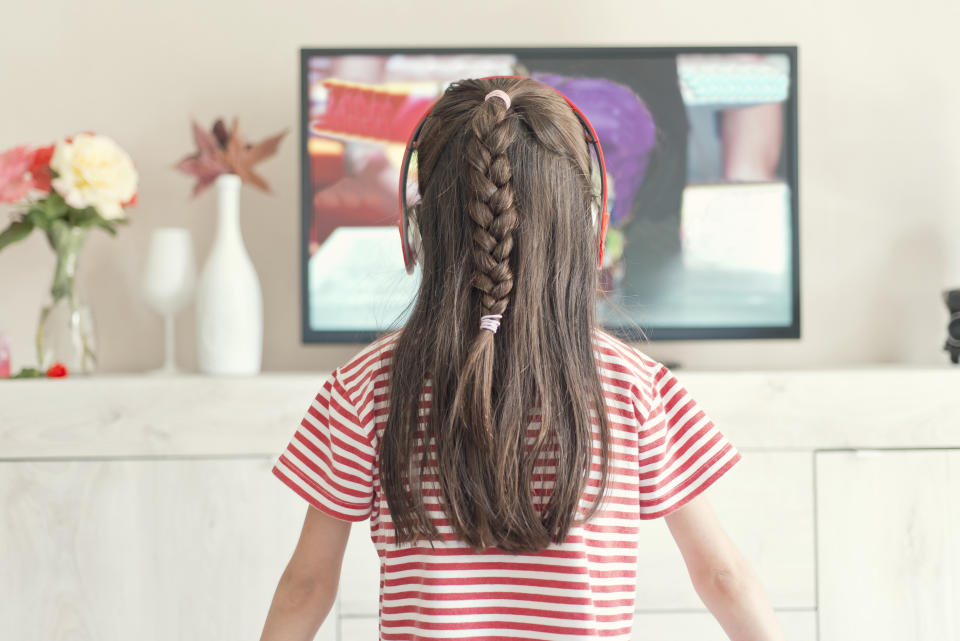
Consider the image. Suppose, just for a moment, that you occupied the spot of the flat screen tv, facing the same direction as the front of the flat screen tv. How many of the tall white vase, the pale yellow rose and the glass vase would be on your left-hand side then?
0

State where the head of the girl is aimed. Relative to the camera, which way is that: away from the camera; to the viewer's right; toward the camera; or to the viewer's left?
away from the camera

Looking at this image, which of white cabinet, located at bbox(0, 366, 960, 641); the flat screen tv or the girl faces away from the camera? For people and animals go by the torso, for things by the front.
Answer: the girl

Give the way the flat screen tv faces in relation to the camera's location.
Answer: facing the viewer

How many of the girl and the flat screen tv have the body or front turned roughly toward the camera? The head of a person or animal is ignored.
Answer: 1

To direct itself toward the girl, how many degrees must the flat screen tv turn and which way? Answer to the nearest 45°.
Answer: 0° — it already faces them

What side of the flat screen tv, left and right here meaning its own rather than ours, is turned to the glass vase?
right

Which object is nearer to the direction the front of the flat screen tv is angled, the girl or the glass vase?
the girl

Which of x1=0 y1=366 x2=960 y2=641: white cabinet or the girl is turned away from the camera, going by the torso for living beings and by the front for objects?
the girl

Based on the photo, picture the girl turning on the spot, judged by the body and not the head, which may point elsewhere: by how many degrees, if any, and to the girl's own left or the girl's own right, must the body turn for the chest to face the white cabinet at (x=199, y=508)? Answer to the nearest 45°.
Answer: approximately 45° to the girl's own left

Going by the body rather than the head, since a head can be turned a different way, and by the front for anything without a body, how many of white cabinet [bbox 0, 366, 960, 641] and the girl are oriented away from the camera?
1

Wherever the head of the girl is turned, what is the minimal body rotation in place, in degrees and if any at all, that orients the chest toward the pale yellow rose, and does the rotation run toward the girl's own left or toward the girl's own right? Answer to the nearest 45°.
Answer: approximately 45° to the girl's own left

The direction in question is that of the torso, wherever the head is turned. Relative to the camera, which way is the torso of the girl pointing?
away from the camera

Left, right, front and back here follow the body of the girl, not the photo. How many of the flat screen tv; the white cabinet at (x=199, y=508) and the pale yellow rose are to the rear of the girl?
0

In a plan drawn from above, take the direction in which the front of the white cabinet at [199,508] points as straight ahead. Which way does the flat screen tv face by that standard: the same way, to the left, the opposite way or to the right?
the same way

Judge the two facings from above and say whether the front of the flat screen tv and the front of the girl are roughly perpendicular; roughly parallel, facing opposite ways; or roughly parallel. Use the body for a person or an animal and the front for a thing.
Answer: roughly parallel, facing opposite ways

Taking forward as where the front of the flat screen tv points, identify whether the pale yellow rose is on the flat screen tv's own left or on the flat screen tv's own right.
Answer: on the flat screen tv's own right

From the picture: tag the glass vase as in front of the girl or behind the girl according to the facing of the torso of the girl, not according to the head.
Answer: in front
